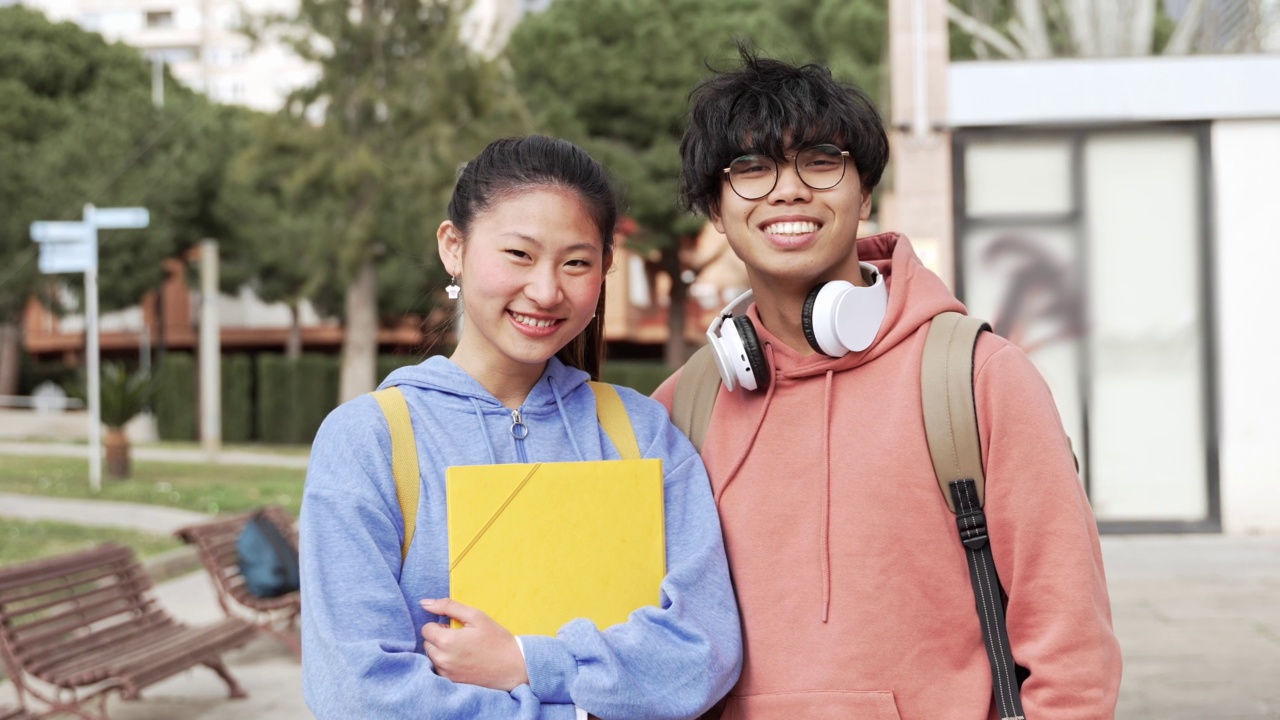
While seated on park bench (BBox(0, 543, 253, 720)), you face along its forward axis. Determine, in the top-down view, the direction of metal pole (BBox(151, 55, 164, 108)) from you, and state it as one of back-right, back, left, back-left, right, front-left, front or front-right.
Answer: back-left

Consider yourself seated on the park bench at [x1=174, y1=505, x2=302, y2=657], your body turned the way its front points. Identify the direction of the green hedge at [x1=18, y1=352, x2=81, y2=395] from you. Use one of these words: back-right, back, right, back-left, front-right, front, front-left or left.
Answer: back-left

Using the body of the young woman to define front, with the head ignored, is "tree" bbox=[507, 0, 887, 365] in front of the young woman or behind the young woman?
behind

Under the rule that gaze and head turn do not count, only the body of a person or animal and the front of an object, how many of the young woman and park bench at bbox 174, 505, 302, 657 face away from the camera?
0

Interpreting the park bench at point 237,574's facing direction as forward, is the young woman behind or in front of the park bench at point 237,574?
in front

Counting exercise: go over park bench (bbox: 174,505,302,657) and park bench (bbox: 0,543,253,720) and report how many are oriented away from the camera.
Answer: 0

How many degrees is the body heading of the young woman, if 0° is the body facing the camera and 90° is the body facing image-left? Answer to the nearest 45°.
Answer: approximately 0°

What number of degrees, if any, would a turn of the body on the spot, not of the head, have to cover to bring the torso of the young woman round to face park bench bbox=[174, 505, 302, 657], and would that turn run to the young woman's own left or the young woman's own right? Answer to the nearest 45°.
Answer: approximately 180°

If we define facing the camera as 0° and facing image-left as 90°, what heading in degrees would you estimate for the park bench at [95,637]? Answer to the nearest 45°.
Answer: approximately 315°

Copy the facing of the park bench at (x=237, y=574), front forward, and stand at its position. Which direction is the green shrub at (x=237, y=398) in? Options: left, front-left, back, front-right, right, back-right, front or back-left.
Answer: back-left

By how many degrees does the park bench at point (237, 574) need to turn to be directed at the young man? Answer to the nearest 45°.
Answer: approximately 45° to its right

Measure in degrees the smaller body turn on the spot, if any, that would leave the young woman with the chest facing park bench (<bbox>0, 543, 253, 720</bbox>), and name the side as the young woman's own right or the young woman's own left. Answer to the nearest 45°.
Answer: approximately 135° to the young woman's own right
